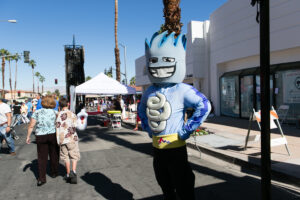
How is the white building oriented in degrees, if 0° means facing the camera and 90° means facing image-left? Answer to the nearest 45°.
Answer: approximately 45°

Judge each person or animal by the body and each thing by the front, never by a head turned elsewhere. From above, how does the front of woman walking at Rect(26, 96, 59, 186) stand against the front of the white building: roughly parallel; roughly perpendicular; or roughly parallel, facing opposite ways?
roughly perpendicular

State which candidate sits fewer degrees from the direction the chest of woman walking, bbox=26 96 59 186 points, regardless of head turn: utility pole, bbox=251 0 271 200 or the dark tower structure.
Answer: the dark tower structure

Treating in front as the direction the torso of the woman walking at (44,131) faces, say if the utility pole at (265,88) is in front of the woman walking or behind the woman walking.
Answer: behind

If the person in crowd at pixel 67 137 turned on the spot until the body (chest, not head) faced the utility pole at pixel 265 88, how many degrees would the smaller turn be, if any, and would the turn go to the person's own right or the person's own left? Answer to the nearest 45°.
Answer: approximately 135° to the person's own right

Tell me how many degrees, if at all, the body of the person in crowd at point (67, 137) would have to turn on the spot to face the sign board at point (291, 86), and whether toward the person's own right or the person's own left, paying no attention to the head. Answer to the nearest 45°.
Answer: approximately 90° to the person's own right

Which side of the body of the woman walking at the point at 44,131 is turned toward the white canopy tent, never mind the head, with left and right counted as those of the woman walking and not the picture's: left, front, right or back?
front

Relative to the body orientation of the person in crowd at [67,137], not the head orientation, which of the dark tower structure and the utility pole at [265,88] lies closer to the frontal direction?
the dark tower structure

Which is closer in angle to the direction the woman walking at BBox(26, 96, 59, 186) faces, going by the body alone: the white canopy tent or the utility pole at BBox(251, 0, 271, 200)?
the white canopy tent

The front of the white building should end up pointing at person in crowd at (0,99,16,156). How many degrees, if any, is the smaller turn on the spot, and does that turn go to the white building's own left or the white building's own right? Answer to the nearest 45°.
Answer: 0° — it already faces them

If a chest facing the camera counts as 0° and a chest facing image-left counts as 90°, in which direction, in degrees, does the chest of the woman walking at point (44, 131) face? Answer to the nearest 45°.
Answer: approximately 180°

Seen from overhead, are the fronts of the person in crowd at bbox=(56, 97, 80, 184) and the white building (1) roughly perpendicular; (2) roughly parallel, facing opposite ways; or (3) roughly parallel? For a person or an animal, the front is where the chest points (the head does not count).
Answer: roughly perpendicular

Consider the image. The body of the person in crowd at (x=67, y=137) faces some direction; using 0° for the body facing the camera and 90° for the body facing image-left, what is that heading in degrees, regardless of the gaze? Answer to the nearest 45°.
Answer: approximately 180°
